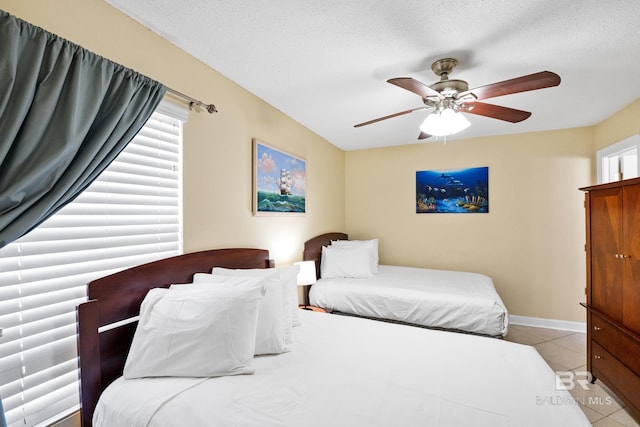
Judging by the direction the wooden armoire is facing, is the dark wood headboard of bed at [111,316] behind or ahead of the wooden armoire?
ahead

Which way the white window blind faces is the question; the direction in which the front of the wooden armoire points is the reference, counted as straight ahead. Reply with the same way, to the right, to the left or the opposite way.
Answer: the opposite way

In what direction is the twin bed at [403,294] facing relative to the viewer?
to the viewer's right

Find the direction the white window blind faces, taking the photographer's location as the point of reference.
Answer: facing the viewer and to the right of the viewer

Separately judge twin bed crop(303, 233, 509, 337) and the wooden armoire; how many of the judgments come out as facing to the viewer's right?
1

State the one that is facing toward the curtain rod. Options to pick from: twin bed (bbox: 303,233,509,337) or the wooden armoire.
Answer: the wooden armoire

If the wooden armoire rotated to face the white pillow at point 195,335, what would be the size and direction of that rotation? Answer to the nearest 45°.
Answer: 0° — it already faces it

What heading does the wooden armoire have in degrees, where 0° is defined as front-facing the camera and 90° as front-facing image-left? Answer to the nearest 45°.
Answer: approximately 45°

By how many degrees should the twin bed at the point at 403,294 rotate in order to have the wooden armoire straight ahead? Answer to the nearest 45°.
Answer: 0° — it already faces it

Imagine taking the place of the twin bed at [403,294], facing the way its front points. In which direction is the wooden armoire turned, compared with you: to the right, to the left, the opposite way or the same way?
the opposite way
